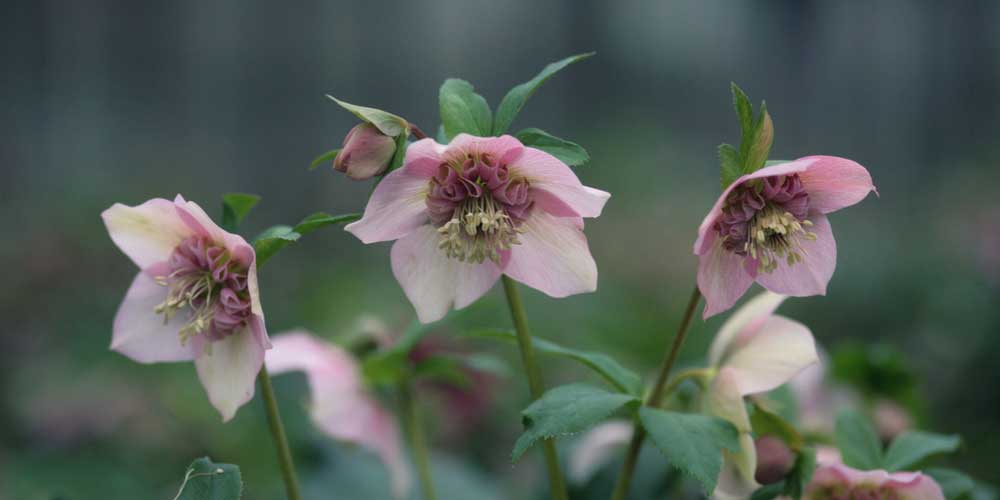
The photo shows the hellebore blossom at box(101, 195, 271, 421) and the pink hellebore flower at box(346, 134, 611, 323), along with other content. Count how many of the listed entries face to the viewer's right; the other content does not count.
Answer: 0

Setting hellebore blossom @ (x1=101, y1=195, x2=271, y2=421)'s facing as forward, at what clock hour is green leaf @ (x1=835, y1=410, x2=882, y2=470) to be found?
The green leaf is roughly at 8 o'clock from the hellebore blossom.

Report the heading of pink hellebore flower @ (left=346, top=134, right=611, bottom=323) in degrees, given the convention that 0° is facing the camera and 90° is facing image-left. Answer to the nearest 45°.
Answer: approximately 0°
